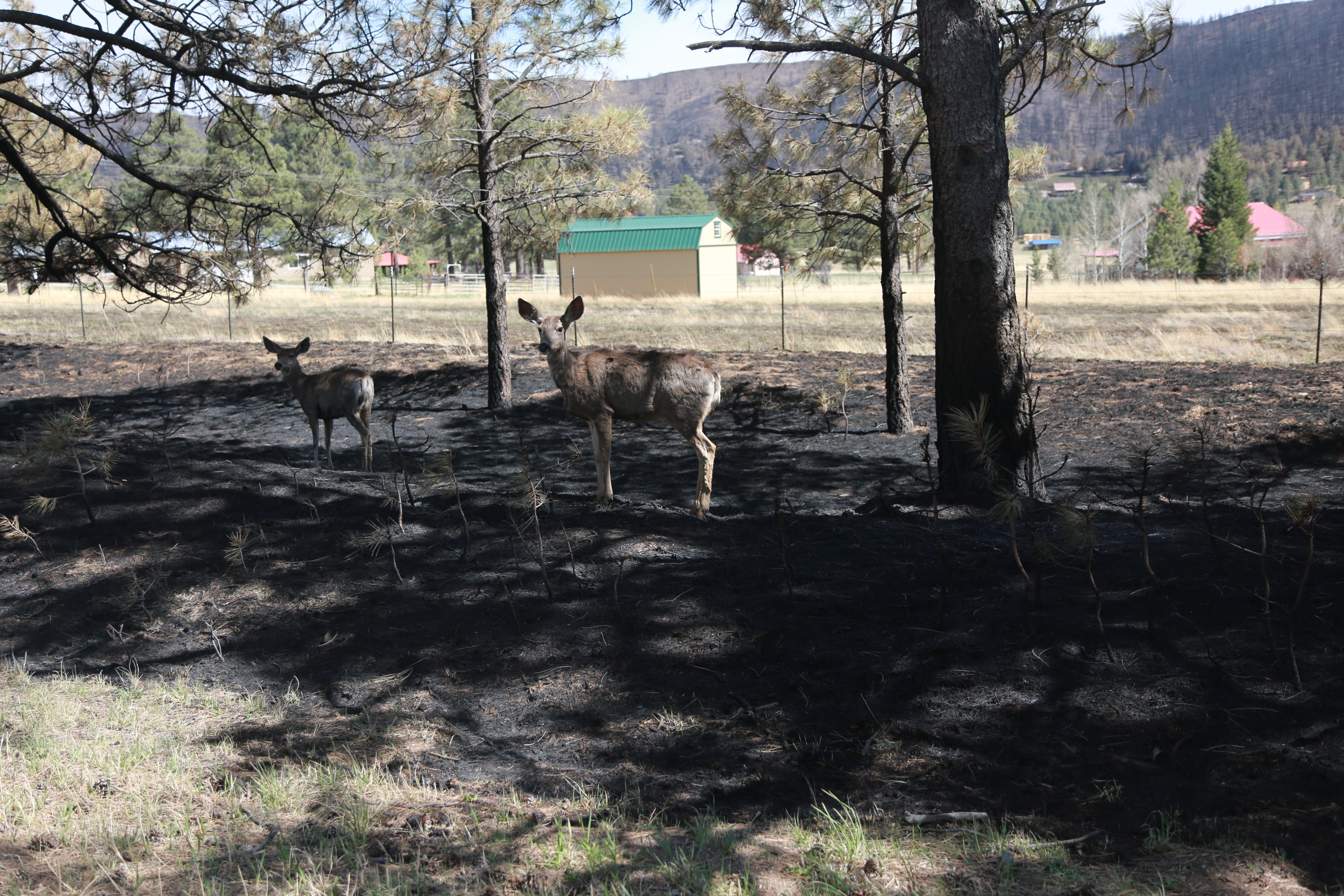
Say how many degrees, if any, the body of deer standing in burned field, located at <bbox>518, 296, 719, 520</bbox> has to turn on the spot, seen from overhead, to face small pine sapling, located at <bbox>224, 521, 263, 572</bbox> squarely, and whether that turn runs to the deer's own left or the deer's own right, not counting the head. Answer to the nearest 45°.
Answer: approximately 45° to the deer's own left

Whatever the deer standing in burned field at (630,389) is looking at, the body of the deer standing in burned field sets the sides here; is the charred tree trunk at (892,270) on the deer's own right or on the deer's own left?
on the deer's own right

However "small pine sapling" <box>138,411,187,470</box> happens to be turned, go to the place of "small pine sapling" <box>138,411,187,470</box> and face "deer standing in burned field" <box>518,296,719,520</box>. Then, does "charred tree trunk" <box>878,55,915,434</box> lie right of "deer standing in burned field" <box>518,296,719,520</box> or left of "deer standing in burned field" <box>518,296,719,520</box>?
left

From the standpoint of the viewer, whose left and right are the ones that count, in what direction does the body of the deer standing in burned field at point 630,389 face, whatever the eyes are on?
facing to the left of the viewer

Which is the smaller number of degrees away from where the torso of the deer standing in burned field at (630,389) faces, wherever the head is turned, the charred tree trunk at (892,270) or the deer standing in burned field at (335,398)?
the deer standing in burned field

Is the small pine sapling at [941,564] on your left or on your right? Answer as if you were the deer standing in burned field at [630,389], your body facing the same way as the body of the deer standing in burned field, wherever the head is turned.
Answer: on your left

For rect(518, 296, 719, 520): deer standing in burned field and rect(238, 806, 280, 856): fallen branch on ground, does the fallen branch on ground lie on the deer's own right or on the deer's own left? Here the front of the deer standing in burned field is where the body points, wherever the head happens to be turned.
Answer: on the deer's own left

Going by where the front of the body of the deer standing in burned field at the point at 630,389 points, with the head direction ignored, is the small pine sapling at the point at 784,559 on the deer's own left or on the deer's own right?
on the deer's own left

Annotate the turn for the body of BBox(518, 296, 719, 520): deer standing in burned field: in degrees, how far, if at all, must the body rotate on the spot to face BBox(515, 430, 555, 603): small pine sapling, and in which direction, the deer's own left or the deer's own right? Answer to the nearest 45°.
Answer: approximately 90° to the deer's own left
